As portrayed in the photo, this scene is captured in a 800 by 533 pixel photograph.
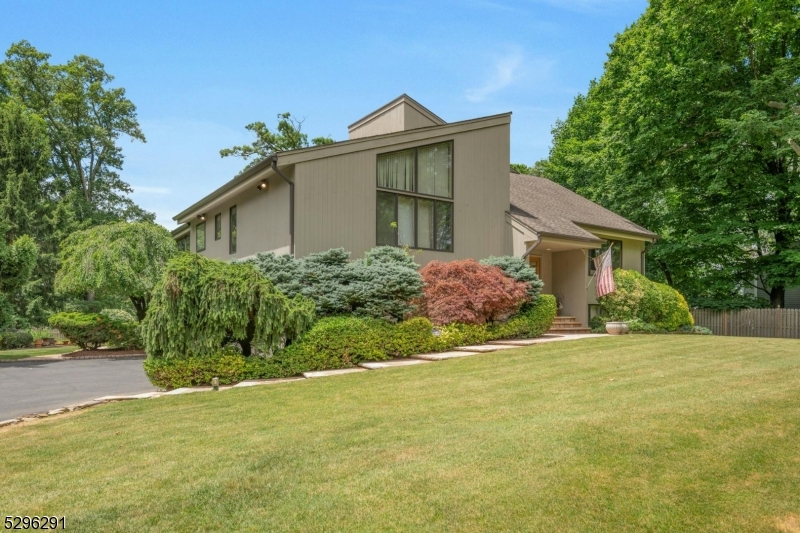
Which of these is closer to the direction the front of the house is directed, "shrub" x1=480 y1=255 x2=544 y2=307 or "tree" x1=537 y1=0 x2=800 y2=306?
the shrub

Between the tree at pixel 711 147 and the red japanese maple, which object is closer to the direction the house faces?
the red japanese maple

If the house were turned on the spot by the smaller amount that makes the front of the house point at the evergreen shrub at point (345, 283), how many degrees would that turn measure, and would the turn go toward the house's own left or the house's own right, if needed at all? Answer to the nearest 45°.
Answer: approximately 45° to the house's own right

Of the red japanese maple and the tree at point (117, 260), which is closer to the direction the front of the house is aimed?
the red japanese maple

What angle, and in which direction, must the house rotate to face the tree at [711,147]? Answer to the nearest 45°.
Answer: approximately 90° to its left

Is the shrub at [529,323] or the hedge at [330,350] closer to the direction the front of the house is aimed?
the shrub

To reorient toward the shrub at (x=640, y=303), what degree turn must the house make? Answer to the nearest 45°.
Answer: approximately 45° to its left

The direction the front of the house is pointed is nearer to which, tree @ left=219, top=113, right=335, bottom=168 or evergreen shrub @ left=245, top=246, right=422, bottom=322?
the evergreen shrub

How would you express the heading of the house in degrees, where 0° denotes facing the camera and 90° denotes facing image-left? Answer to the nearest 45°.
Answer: approximately 315°
